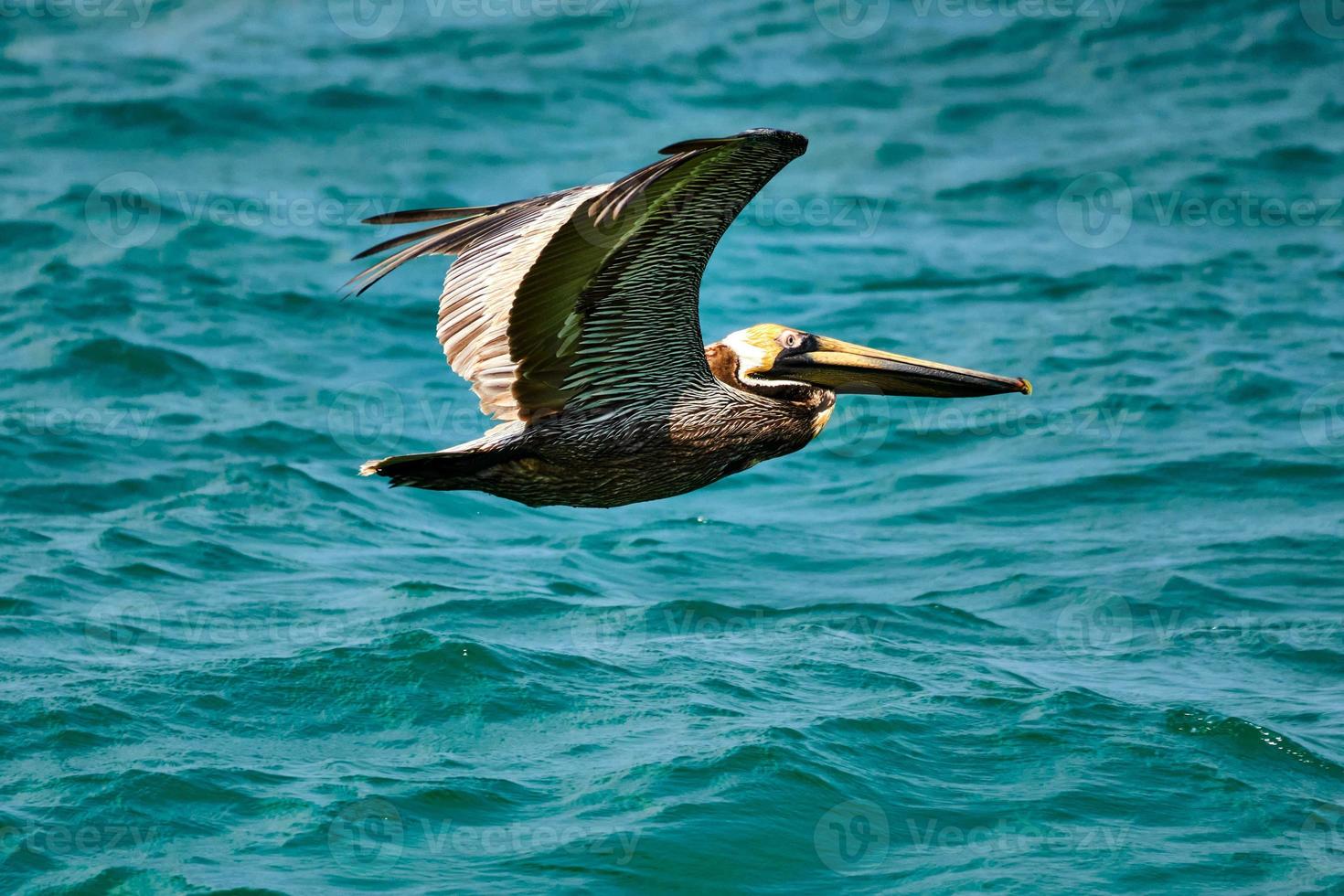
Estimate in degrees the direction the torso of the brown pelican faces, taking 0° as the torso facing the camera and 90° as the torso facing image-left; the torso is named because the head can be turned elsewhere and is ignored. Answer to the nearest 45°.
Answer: approximately 270°
